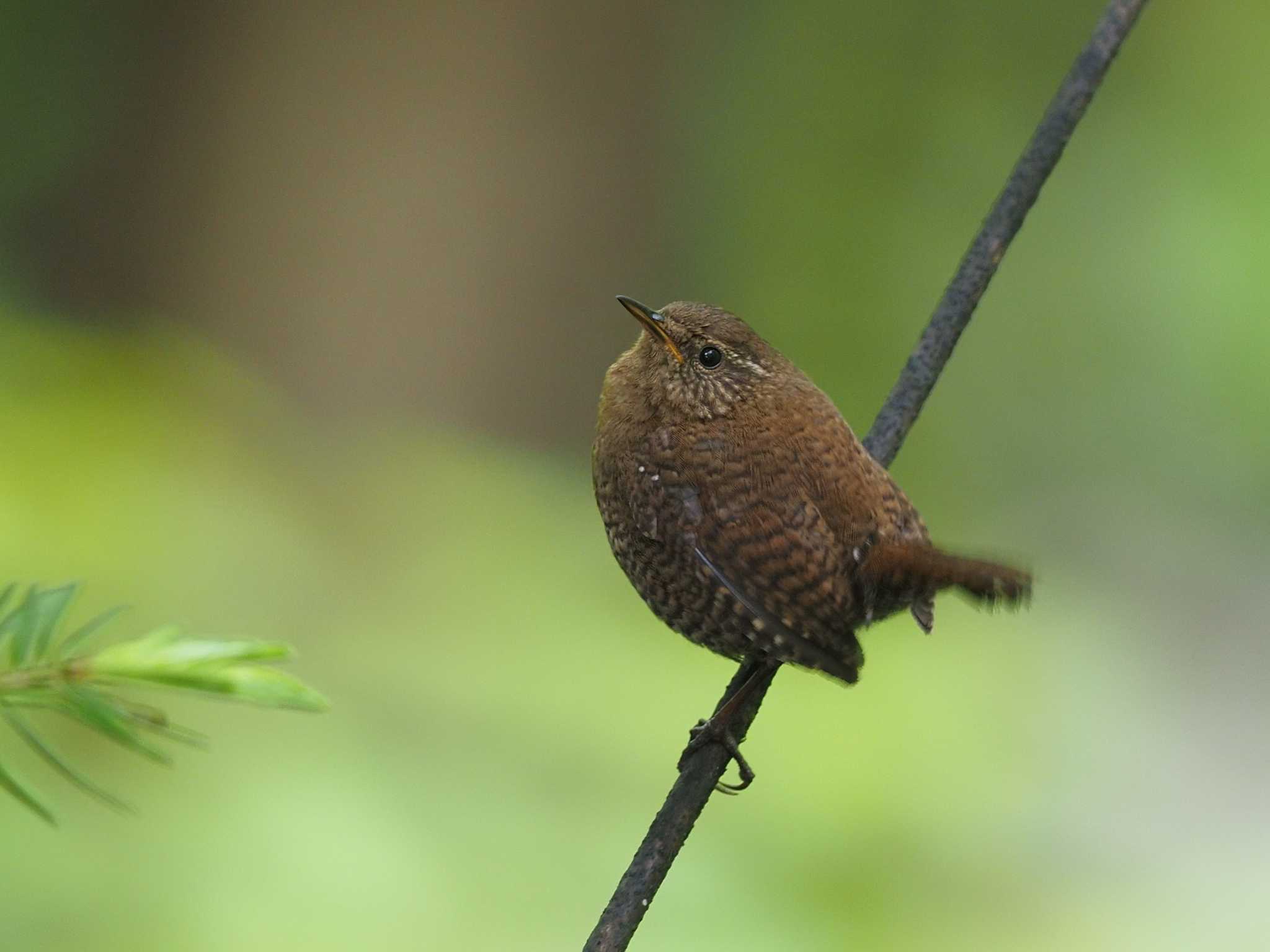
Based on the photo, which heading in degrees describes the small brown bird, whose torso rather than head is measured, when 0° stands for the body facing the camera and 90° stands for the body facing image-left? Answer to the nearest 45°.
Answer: approximately 90°
